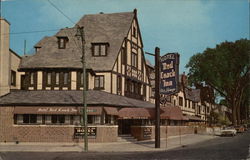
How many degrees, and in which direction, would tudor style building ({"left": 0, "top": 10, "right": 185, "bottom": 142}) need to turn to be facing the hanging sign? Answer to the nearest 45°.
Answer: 0° — it already faces it

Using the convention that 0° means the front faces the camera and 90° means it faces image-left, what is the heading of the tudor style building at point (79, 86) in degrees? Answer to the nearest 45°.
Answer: approximately 315°
